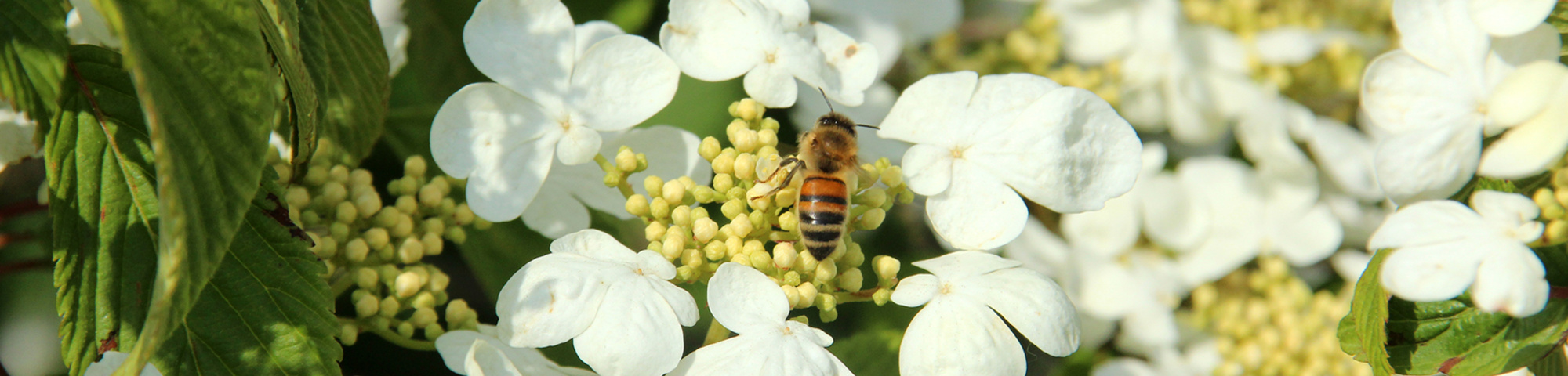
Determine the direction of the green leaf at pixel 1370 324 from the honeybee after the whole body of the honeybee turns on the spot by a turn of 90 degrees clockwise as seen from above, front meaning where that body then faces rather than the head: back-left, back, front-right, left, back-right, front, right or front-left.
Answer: front

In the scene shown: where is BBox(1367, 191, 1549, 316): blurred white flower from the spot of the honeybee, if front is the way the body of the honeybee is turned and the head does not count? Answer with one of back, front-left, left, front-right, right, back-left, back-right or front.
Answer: right

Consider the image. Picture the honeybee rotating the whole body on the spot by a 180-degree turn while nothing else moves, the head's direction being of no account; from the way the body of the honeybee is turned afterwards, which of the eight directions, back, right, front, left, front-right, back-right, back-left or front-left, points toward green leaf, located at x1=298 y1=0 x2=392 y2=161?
right

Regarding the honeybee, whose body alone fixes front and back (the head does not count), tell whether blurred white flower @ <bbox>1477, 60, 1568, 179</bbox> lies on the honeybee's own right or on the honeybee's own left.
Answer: on the honeybee's own right

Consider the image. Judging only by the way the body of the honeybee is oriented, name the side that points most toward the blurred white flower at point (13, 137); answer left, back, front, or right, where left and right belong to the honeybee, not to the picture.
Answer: left

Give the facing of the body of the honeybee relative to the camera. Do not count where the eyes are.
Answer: away from the camera

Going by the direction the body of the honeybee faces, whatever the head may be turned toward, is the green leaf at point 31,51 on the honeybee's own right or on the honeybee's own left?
on the honeybee's own left

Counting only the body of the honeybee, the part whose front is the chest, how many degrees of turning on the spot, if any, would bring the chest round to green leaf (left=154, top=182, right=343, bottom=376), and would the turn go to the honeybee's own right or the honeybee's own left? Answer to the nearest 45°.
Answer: approximately 90° to the honeybee's own left
